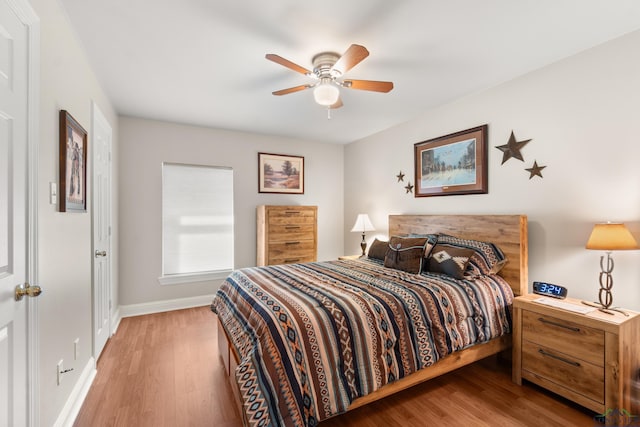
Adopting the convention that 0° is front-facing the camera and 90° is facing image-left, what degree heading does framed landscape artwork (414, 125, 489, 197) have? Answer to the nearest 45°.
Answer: approximately 45°

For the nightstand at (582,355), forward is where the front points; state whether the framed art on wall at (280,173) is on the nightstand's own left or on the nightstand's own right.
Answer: on the nightstand's own right

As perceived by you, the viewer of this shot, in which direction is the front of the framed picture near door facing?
facing to the right of the viewer

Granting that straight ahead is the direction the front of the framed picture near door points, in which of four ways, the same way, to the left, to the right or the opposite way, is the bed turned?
the opposite way

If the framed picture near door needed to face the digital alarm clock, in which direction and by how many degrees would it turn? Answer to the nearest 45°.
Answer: approximately 45° to its right

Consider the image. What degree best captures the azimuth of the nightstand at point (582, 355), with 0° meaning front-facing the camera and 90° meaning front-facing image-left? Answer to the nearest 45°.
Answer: approximately 45°

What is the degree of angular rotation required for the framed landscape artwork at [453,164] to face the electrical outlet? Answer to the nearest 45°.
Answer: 0° — it already faces it

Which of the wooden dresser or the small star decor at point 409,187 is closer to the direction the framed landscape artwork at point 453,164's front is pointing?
the wooden dresser

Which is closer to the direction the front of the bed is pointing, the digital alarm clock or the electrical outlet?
the electrical outlet

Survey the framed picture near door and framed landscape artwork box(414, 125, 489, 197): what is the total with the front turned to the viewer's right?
1
